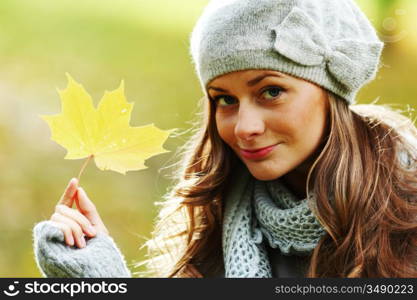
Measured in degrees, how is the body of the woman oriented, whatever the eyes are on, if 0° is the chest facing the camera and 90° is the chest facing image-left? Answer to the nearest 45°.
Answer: approximately 45°

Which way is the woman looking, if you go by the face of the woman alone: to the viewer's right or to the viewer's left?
to the viewer's left
